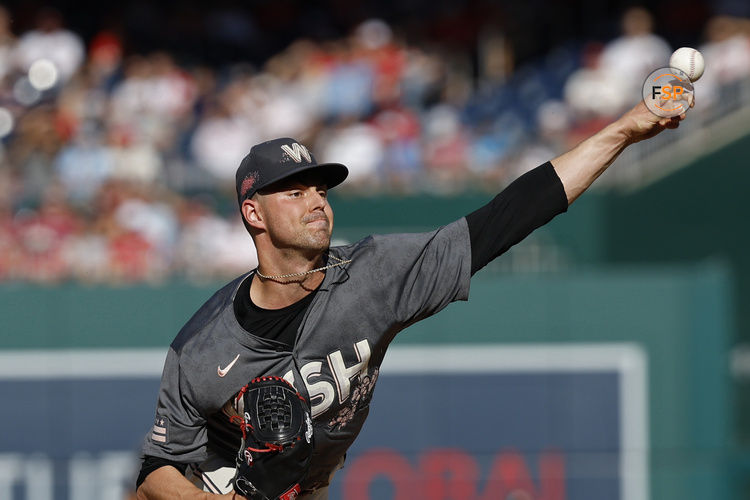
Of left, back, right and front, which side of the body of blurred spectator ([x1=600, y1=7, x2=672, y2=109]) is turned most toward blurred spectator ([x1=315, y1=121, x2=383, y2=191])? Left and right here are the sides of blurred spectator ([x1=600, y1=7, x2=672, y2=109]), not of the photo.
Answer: right

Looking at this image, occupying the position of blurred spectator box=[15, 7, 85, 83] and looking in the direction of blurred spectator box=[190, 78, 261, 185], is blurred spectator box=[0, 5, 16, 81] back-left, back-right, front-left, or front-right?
back-right

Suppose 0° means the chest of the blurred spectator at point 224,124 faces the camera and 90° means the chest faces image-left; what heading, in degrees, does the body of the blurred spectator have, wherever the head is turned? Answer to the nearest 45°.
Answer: approximately 0°

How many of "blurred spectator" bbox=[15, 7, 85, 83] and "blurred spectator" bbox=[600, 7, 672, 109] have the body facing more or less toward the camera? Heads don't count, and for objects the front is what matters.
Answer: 2

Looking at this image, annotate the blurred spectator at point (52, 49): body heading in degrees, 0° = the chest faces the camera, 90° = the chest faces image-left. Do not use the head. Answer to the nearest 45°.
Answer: approximately 0°
